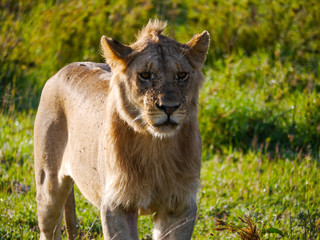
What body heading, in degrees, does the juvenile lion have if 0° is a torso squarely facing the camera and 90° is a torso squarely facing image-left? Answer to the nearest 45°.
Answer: approximately 315°
